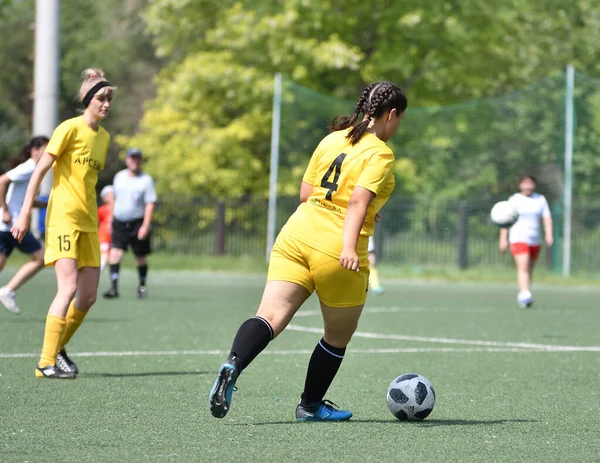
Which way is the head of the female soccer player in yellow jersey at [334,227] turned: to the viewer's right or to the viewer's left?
to the viewer's right

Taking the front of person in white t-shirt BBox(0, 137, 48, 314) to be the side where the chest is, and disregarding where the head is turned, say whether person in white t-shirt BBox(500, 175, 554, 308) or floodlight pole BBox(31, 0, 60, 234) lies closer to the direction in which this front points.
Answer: the person in white t-shirt

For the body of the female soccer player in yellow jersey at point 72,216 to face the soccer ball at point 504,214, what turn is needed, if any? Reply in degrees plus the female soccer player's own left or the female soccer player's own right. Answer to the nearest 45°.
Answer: approximately 90° to the female soccer player's own left

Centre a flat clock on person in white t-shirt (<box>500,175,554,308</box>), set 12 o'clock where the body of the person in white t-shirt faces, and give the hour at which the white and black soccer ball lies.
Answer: The white and black soccer ball is roughly at 12 o'clock from the person in white t-shirt.

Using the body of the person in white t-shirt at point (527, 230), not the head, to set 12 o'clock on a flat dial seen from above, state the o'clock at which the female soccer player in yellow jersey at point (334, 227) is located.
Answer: The female soccer player in yellow jersey is roughly at 12 o'clock from the person in white t-shirt.

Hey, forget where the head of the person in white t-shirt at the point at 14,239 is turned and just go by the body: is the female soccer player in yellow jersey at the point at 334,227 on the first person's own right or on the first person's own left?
on the first person's own right

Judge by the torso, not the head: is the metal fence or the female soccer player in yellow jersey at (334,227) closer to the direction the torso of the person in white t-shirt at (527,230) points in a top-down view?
the female soccer player in yellow jersey

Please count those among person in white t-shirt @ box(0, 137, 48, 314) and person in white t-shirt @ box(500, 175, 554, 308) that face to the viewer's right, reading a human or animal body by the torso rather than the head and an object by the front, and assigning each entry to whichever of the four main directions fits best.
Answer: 1

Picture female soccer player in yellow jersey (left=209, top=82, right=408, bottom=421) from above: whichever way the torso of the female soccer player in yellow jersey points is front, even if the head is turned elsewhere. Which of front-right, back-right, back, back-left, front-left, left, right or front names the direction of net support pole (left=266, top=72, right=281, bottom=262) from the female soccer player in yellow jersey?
front-left

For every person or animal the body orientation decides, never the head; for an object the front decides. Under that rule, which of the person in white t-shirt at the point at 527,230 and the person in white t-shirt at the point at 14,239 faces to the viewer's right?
the person in white t-shirt at the point at 14,239

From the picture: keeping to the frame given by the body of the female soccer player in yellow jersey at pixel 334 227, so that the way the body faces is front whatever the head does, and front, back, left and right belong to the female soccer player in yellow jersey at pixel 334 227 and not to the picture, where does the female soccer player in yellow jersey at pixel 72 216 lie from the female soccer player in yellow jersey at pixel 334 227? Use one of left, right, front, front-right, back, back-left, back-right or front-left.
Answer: left

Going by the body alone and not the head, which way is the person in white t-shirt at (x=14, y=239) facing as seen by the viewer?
to the viewer's right
